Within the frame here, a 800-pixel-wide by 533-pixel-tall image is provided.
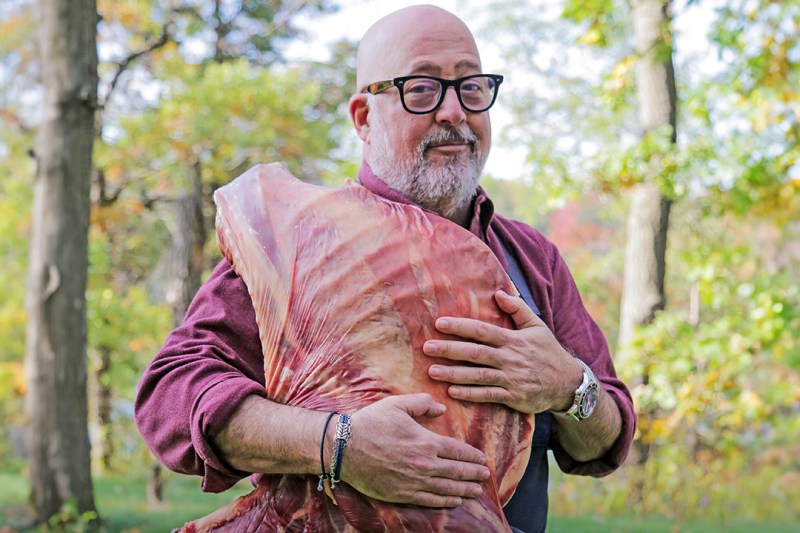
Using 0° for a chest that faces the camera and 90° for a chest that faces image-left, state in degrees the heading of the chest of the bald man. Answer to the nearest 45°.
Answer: approximately 315°

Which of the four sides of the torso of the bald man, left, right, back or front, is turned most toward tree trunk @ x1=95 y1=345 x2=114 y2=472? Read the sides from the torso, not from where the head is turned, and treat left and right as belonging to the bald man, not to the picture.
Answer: back

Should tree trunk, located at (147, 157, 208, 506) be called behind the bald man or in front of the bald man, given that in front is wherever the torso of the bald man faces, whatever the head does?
behind

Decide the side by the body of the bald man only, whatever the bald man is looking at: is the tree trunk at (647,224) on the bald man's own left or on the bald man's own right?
on the bald man's own left
